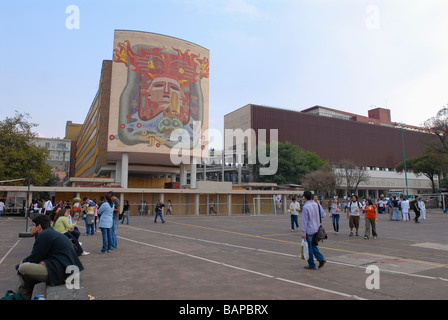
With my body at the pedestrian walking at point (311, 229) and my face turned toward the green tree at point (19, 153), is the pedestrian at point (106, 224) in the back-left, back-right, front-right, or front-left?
front-left

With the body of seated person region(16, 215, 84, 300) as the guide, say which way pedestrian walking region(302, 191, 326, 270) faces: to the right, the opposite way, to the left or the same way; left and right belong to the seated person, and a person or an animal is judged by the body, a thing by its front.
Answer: to the right

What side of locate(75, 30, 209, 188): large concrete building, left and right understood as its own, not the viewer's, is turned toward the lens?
front

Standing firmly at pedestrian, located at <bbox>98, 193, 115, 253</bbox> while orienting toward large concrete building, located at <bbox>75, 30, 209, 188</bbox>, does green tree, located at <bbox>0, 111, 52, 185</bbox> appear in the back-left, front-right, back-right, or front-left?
front-left

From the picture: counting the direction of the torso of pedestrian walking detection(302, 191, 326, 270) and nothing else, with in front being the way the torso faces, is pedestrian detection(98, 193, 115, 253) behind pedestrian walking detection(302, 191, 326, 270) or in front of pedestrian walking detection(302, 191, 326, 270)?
in front

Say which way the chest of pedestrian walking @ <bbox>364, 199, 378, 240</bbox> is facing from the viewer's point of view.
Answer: toward the camera
